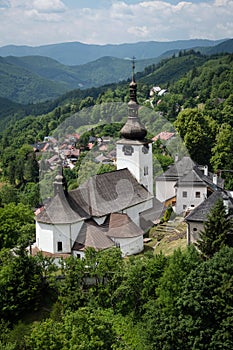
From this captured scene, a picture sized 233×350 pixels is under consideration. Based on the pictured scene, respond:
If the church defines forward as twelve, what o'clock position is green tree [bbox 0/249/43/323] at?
The green tree is roughly at 6 o'clock from the church.

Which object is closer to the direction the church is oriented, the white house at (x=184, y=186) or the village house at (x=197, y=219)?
the white house

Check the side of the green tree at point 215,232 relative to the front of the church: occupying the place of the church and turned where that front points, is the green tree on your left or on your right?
on your right

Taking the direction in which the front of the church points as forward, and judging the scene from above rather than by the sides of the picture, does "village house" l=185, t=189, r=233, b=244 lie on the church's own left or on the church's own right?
on the church's own right

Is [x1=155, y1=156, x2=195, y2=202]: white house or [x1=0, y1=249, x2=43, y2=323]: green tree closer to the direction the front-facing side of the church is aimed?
the white house

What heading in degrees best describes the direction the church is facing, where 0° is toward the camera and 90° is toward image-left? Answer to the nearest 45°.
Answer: approximately 225°

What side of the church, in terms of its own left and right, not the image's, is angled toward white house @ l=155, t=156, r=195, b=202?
front

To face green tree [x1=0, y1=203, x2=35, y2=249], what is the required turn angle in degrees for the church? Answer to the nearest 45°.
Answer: approximately 90° to its left
